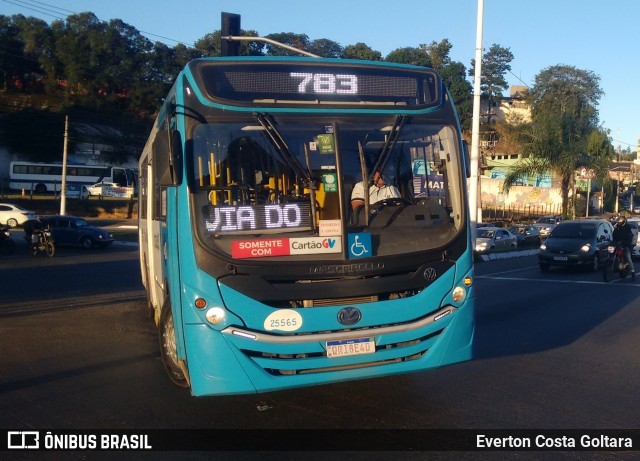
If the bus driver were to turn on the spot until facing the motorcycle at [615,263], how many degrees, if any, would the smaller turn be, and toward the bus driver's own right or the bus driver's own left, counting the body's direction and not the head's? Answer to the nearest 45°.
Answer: approximately 135° to the bus driver's own left

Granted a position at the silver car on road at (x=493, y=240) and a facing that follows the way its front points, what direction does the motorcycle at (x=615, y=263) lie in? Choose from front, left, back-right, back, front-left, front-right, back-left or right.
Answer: front-left

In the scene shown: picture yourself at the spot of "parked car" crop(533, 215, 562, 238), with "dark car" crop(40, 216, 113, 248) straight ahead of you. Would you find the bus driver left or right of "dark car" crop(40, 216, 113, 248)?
left

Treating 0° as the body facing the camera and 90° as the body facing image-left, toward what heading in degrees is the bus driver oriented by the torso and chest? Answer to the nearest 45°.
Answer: approximately 0°

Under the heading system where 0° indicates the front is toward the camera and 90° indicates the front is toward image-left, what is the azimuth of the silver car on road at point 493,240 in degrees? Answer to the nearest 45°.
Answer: approximately 45°

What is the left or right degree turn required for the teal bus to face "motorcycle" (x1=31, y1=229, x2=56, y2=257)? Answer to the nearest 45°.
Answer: approximately 135° to its right
